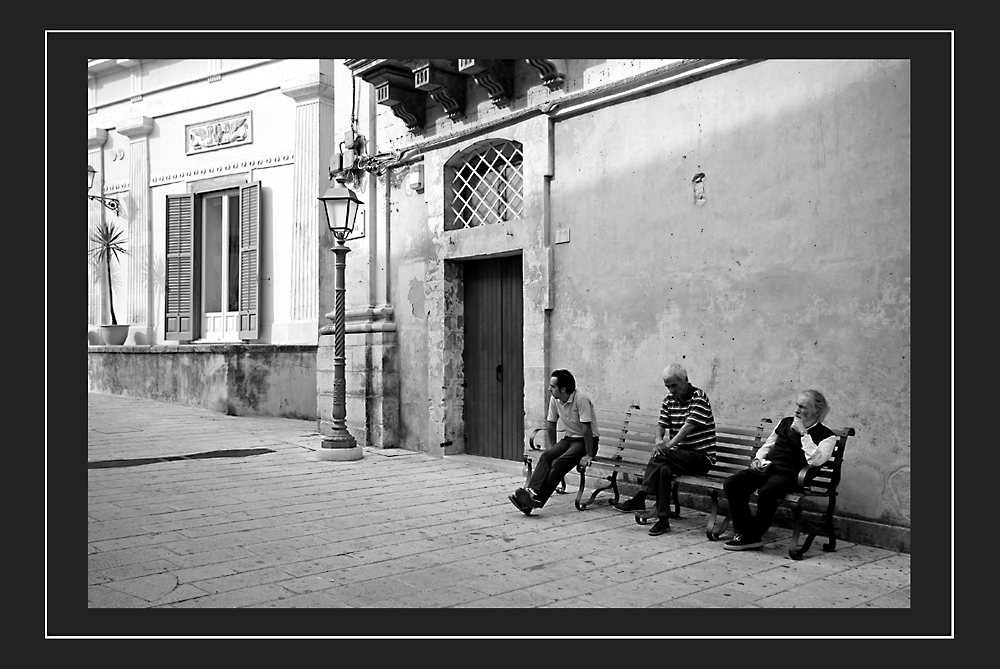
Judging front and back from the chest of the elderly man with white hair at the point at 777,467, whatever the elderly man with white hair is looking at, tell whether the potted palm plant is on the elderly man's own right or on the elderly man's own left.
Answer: on the elderly man's own right

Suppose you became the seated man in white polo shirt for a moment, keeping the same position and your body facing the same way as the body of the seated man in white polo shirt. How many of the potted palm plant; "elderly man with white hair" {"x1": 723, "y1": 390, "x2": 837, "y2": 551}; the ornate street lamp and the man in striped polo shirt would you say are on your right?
2

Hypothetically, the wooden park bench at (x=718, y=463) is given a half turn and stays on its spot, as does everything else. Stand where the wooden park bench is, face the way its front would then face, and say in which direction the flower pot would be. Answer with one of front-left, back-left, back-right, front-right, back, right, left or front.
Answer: left

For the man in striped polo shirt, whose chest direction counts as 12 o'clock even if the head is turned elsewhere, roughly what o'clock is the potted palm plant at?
The potted palm plant is roughly at 3 o'clock from the man in striped polo shirt.

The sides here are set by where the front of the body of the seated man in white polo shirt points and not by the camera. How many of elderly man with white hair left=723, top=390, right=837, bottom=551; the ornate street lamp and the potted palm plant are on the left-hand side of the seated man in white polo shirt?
1

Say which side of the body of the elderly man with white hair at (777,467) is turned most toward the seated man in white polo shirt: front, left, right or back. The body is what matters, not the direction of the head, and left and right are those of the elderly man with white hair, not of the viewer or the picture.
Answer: right

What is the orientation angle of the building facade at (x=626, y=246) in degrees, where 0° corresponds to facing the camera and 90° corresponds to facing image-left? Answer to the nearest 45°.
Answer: approximately 45°

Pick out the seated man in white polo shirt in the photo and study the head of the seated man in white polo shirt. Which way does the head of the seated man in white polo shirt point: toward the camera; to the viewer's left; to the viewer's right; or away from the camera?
to the viewer's left

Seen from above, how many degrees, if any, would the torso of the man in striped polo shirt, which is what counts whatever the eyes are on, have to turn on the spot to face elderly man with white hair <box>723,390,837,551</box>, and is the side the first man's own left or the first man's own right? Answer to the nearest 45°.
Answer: approximately 90° to the first man's own left
